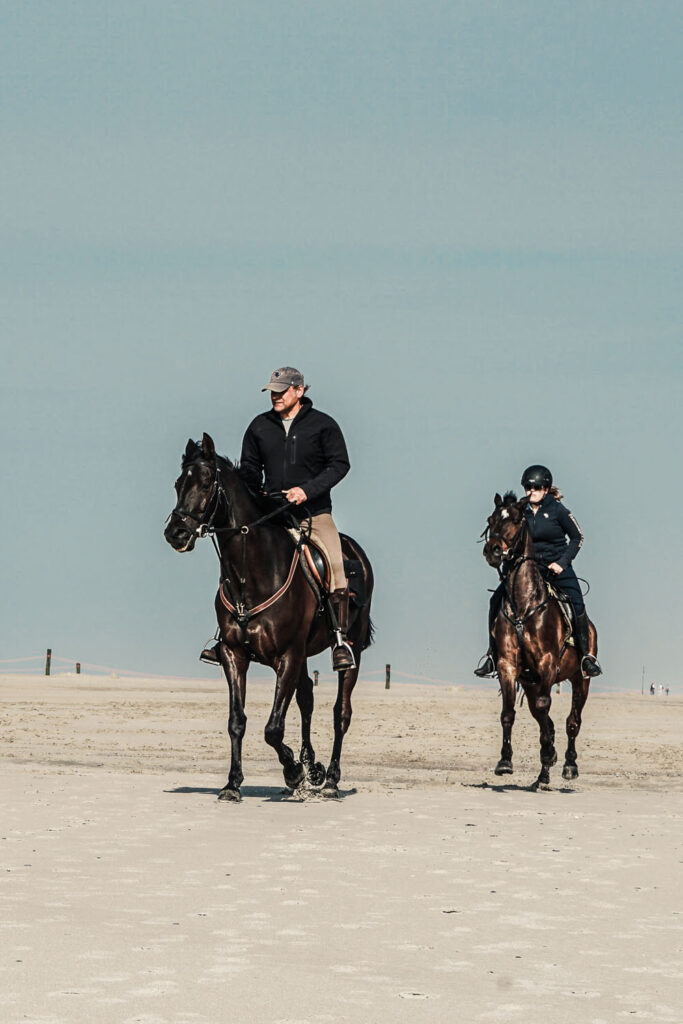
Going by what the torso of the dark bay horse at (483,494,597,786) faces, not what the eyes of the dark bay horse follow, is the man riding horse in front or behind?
in front

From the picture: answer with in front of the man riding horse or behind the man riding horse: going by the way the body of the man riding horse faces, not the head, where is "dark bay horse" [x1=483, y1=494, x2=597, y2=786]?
behind

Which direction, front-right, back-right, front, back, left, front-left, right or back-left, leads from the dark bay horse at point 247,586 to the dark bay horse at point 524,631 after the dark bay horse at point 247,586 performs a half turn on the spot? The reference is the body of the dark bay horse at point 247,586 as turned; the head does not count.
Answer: front

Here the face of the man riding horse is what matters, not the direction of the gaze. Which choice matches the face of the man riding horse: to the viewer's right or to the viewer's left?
to the viewer's left

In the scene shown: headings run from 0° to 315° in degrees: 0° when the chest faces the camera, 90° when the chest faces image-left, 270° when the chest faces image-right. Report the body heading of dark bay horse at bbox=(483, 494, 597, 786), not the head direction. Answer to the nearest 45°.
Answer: approximately 45°

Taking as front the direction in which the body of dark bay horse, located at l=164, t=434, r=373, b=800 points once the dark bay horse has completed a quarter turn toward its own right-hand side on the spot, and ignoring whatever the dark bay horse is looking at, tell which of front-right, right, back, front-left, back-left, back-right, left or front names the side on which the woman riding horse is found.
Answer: right

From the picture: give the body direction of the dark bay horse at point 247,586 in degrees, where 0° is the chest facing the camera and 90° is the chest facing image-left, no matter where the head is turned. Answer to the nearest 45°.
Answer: approximately 45°

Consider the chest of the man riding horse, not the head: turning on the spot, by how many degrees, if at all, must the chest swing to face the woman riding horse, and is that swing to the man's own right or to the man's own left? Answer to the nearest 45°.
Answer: approximately 180°
